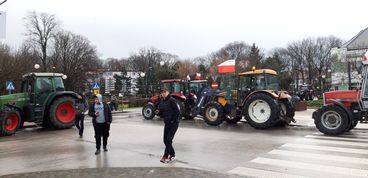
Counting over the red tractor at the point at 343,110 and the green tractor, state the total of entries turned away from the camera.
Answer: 0

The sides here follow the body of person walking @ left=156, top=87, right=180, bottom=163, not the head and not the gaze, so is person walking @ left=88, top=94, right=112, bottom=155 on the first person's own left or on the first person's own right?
on the first person's own right

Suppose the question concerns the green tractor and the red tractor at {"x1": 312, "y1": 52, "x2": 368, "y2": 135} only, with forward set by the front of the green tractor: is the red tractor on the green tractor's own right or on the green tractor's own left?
on the green tractor's own left

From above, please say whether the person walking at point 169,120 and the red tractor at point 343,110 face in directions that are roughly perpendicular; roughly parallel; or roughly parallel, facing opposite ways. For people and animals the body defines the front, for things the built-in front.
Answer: roughly perpendicular

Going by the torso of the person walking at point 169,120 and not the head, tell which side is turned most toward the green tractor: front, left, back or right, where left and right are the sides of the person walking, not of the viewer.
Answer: right

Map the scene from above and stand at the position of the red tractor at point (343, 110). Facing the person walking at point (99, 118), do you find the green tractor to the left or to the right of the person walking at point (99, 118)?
right

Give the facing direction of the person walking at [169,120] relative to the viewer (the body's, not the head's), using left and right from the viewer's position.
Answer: facing the viewer and to the left of the viewer

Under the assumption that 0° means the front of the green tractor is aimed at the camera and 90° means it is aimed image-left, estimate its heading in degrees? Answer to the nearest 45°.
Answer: approximately 45°

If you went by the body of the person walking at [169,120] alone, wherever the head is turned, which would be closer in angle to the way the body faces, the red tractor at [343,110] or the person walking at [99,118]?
the person walking
